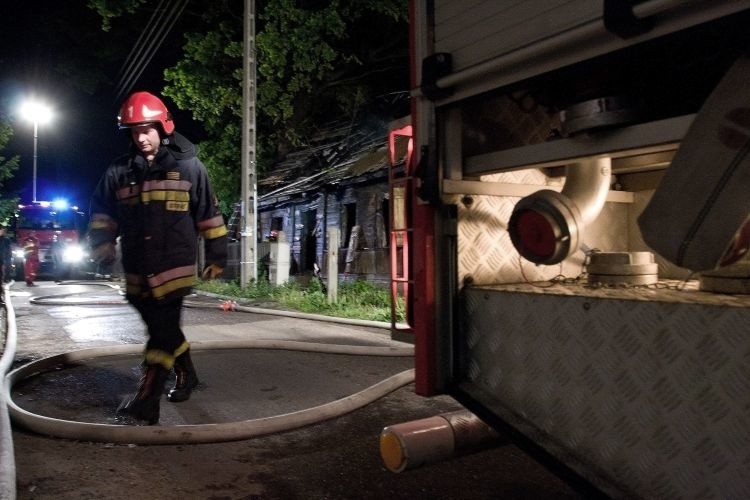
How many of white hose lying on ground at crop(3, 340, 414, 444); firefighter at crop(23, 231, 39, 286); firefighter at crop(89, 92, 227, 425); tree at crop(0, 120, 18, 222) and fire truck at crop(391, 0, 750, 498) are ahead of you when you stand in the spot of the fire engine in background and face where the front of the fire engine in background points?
4

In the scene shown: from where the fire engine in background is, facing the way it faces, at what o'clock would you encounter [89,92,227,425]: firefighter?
The firefighter is roughly at 12 o'clock from the fire engine in background.

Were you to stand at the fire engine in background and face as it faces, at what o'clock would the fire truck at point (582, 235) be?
The fire truck is roughly at 12 o'clock from the fire engine in background.

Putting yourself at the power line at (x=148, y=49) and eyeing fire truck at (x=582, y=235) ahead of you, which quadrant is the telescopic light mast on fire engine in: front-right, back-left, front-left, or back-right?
back-right

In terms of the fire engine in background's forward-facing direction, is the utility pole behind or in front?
in front

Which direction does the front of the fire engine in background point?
toward the camera

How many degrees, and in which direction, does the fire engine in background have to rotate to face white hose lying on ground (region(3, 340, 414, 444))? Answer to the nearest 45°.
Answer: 0° — it already faces it

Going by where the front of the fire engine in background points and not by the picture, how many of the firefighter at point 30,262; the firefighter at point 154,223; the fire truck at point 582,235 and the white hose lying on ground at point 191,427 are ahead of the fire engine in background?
4
